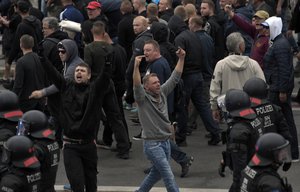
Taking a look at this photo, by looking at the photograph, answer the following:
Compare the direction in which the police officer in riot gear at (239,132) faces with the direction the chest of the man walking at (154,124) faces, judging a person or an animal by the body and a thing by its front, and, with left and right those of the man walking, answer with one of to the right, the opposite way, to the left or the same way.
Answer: the opposite way

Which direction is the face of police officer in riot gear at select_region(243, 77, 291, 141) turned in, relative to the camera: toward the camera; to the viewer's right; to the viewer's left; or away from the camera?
away from the camera

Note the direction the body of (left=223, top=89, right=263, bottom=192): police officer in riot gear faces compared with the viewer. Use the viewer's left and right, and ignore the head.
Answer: facing away from the viewer and to the left of the viewer
